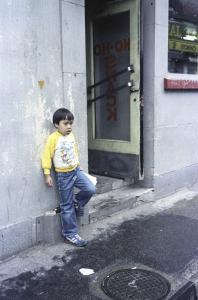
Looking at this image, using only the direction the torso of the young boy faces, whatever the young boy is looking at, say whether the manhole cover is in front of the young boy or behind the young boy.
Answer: in front

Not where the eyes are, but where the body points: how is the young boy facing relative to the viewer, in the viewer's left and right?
facing the viewer and to the right of the viewer

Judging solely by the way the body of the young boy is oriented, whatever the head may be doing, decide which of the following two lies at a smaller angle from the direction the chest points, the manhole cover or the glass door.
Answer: the manhole cover

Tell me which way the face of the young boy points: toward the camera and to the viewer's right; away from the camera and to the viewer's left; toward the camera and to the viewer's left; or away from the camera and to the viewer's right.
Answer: toward the camera and to the viewer's right
